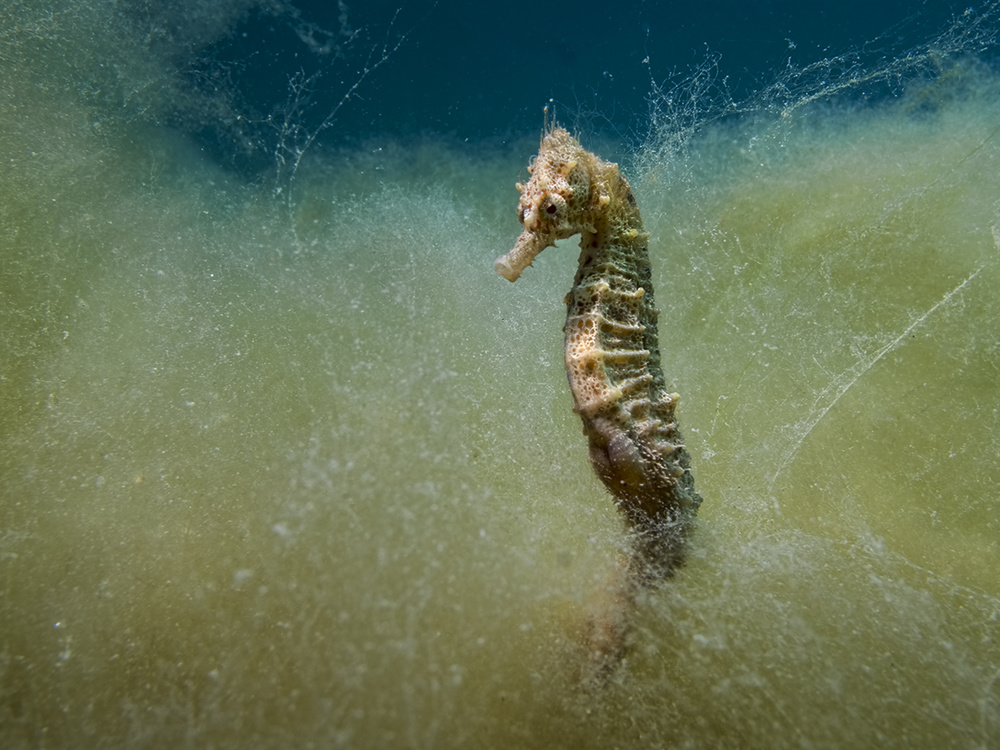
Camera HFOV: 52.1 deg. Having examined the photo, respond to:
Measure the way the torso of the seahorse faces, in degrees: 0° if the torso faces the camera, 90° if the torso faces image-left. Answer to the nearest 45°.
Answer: approximately 45°
